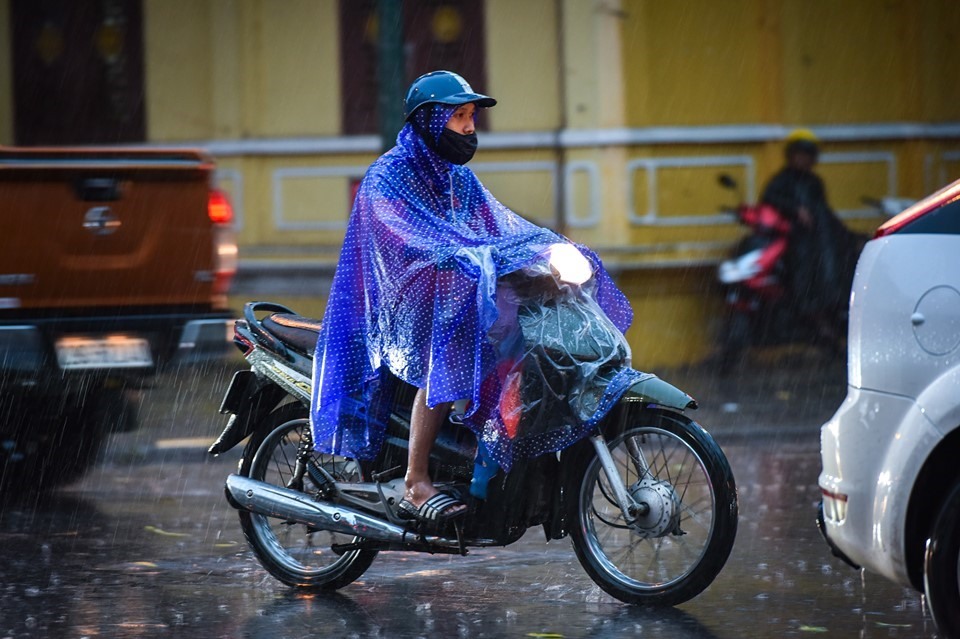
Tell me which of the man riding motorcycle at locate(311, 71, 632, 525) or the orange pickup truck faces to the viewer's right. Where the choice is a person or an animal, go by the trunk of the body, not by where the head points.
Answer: the man riding motorcycle

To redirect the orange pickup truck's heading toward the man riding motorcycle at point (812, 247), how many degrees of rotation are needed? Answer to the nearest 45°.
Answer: approximately 45° to its right

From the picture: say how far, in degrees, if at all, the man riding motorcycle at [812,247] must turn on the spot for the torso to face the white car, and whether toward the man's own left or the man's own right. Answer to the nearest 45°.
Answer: approximately 45° to the man's own left

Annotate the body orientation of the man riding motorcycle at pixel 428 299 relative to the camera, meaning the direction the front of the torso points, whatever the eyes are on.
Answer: to the viewer's right

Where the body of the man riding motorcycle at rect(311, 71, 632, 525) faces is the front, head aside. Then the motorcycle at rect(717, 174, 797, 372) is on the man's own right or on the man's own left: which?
on the man's own left

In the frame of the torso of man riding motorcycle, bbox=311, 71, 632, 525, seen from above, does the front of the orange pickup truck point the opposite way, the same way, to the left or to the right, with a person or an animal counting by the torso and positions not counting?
to the left

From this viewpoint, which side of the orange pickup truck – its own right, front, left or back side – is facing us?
back
